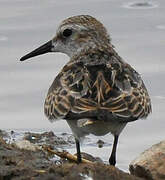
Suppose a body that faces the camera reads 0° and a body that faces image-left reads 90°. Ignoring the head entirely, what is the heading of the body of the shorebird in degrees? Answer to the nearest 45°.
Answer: approximately 180°
